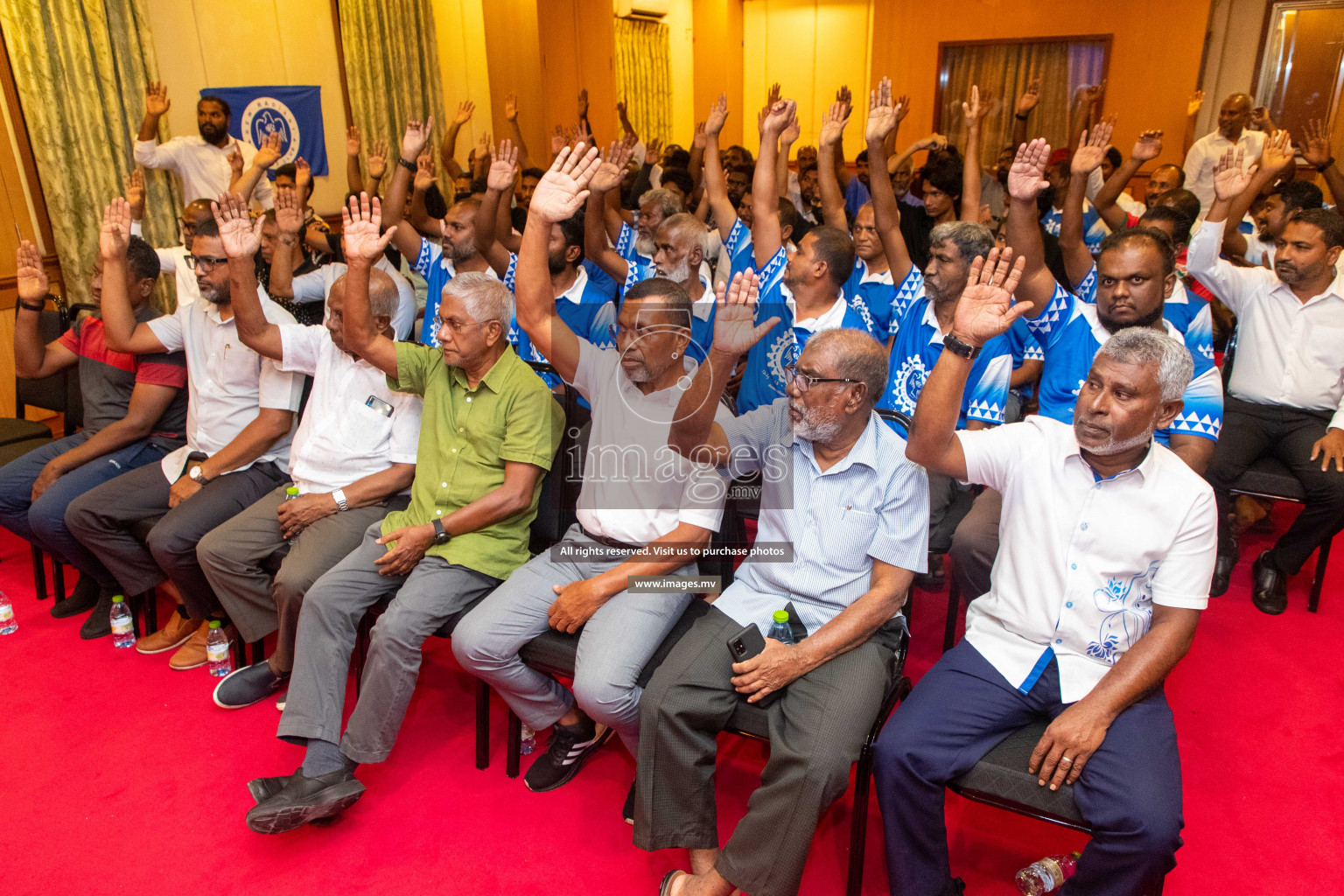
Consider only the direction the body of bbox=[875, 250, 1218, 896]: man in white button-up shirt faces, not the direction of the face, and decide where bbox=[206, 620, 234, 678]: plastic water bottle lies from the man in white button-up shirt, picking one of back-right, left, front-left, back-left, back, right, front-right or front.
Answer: front-right

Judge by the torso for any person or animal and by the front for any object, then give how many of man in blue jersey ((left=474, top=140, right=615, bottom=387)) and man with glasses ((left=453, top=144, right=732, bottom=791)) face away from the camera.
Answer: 0

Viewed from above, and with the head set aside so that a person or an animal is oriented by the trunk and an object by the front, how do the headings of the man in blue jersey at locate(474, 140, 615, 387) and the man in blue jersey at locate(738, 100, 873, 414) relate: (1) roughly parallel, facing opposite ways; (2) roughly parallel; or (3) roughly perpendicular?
roughly parallel

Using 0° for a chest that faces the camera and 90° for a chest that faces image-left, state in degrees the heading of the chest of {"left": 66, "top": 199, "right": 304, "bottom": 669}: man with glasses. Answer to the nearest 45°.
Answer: approximately 45°

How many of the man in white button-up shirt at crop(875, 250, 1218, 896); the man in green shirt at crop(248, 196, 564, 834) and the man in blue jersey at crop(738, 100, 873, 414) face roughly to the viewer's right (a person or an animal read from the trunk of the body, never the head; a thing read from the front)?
0

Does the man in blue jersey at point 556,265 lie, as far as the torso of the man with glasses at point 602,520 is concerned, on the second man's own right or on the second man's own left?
on the second man's own right

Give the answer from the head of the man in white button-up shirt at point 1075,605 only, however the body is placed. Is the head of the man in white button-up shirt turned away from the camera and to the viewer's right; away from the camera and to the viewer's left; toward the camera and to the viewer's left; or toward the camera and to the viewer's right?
toward the camera and to the viewer's left

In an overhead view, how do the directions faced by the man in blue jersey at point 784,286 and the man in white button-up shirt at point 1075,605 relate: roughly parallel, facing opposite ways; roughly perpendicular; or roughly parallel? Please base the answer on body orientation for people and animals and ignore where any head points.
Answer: roughly parallel

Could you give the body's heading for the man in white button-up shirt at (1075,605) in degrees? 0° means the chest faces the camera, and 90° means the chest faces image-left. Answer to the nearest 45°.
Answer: approximately 45°

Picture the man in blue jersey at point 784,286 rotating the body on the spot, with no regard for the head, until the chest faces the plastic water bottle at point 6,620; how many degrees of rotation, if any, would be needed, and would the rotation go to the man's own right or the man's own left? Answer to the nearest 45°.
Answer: approximately 45° to the man's own right

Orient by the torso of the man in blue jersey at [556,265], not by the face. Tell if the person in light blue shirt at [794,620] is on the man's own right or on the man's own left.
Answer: on the man's own left

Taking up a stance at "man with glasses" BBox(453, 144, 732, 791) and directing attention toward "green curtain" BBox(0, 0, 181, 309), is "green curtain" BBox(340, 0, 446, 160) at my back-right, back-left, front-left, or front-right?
front-right

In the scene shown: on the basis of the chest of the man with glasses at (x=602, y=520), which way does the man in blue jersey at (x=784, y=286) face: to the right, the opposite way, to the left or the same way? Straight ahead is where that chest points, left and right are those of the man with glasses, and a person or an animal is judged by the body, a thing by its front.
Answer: the same way

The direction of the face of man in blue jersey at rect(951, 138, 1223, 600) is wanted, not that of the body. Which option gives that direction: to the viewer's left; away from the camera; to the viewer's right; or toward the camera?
toward the camera

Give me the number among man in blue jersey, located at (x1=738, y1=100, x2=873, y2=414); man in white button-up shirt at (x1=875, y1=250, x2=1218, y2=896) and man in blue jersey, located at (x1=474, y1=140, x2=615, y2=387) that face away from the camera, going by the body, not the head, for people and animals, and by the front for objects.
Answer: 0

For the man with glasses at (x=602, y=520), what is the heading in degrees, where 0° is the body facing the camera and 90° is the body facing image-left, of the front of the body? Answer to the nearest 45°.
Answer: approximately 45°

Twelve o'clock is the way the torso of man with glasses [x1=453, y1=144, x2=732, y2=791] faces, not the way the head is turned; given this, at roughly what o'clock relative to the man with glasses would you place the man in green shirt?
The man in green shirt is roughly at 2 o'clock from the man with glasses.

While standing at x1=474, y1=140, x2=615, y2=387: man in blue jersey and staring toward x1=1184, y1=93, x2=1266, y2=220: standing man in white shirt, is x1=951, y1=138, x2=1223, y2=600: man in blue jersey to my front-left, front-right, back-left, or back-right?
front-right

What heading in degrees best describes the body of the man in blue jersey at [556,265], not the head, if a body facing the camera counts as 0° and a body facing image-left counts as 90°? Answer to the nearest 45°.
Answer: approximately 45°

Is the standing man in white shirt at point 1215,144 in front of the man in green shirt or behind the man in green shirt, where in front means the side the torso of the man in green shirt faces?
behind

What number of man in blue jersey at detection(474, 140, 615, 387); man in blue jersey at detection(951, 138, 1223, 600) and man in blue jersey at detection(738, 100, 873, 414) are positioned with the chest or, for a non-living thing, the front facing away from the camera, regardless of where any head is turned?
0
